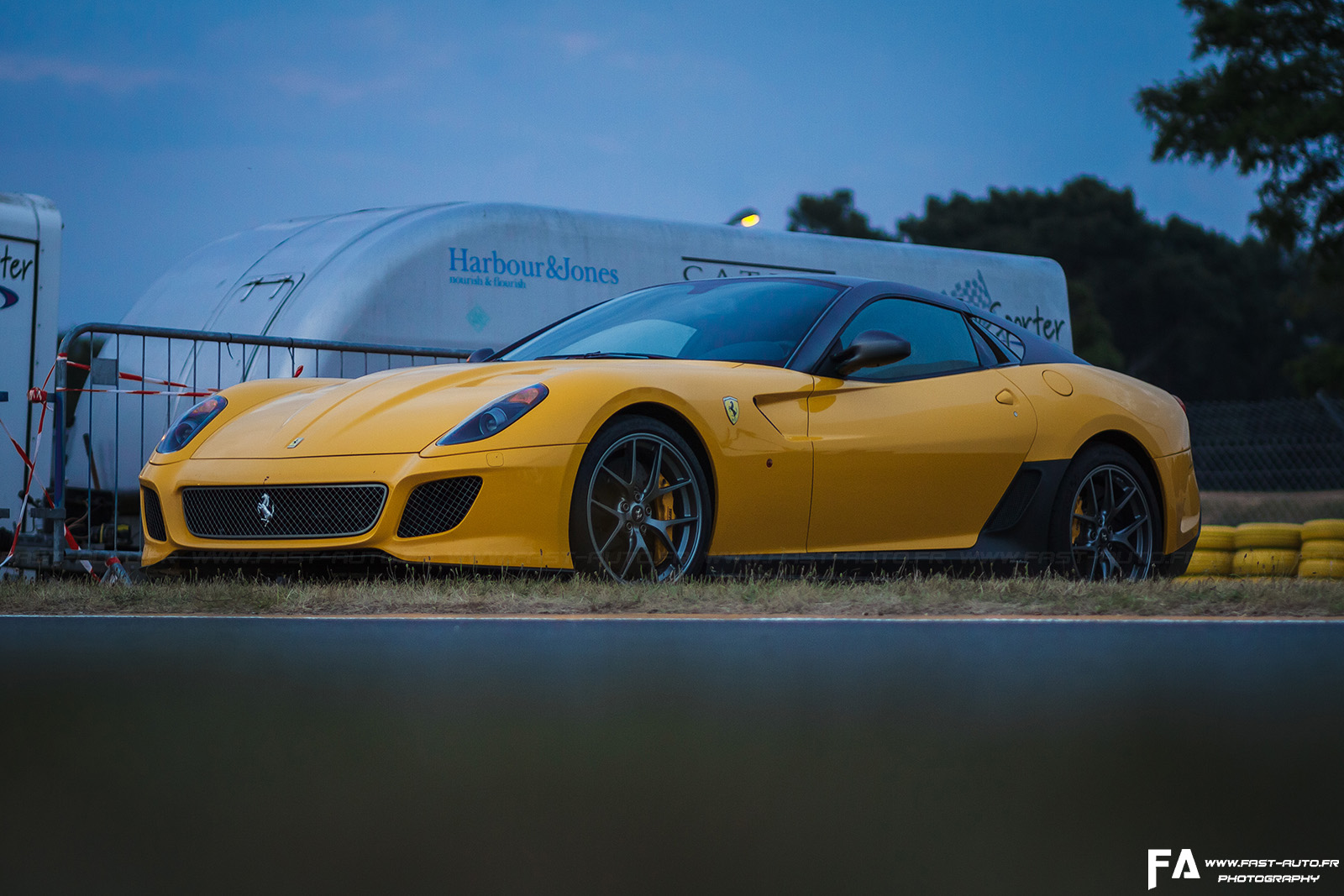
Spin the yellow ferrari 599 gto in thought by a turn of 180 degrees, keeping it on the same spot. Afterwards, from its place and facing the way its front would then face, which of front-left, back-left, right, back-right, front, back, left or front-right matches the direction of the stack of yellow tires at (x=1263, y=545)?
front

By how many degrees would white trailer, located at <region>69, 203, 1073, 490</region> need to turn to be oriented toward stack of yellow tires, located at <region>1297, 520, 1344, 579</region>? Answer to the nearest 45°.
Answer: approximately 135° to its left

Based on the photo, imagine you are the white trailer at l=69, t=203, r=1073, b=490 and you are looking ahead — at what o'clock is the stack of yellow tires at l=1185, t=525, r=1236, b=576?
The stack of yellow tires is roughly at 8 o'clock from the white trailer.

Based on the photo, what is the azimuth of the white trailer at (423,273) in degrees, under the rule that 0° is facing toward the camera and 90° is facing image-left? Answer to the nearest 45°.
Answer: approximately 45°

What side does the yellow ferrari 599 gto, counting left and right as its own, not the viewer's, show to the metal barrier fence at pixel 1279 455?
back

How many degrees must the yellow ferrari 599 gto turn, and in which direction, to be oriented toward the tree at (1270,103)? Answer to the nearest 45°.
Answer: approximately 180°

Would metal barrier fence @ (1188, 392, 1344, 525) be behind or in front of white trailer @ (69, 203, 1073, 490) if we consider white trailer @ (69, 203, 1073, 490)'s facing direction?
behind

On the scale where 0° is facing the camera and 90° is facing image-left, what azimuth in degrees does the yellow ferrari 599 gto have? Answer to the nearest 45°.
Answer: approximately 45°

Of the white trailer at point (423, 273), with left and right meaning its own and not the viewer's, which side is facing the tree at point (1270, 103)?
back

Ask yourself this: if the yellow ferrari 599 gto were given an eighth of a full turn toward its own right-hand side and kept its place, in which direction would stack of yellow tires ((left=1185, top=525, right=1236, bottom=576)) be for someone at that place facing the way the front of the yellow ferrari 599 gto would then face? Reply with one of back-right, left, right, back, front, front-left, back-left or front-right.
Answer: back-right
